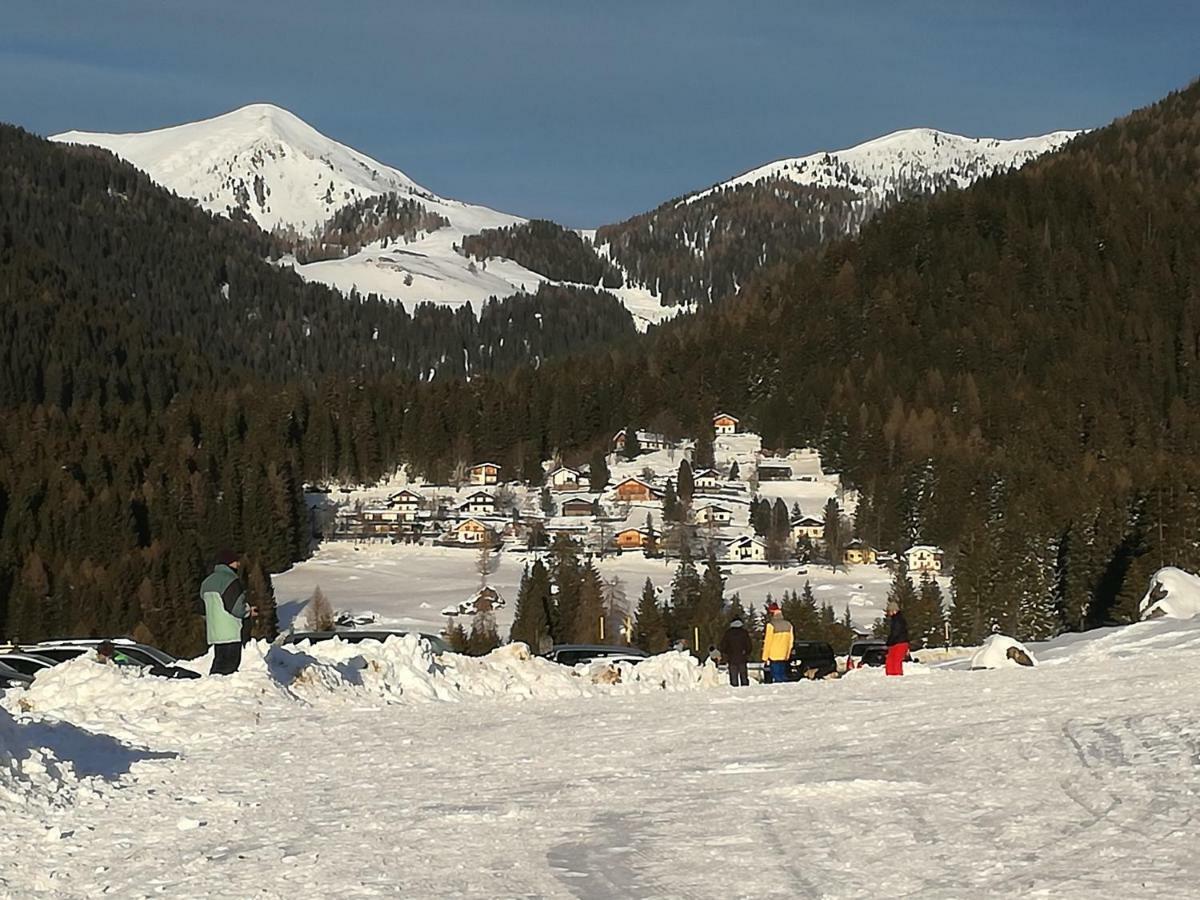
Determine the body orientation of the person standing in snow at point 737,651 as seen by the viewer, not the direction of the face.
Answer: away from the camera

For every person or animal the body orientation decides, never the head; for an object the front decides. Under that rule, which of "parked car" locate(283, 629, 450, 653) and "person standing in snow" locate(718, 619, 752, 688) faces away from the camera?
the person standing in snow

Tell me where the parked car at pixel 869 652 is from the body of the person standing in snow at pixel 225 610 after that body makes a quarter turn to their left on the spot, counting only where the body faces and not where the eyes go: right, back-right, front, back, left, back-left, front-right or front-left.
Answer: right

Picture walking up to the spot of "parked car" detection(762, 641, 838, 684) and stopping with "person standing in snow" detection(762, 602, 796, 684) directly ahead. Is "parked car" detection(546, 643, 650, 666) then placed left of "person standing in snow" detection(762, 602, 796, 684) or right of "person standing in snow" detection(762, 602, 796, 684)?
right

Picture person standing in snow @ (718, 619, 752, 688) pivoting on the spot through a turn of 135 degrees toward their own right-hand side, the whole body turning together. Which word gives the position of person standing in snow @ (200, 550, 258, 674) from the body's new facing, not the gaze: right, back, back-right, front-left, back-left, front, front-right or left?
right

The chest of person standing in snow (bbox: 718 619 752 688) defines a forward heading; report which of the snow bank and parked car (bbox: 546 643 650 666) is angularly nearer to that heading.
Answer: the parked car

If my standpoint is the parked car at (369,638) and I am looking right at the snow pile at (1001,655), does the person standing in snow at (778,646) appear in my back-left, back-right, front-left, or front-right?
front-right

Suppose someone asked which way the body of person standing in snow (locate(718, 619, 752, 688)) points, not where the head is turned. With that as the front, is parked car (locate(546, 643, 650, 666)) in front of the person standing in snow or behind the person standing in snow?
in front

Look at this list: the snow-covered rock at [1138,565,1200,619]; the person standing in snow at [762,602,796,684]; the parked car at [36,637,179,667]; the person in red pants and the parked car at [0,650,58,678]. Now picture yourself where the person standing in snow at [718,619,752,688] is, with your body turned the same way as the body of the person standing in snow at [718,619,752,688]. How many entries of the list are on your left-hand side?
2

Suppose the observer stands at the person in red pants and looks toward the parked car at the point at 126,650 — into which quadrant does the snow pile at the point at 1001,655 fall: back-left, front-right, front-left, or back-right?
back-right

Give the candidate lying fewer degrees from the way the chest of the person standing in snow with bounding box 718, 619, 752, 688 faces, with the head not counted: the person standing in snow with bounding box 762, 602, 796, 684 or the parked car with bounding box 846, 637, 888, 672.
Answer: the parked car

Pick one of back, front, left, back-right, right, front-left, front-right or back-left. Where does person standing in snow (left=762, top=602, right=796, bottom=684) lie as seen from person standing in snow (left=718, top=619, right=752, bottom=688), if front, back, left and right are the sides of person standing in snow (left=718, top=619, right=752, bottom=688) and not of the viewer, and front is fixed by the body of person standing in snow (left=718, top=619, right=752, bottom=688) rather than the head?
front-right

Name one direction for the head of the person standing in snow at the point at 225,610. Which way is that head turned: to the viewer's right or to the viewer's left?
to the viewer's right

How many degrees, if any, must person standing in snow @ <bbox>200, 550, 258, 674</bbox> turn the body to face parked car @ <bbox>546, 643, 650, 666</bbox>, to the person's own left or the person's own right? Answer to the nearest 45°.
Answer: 0° — they already face it

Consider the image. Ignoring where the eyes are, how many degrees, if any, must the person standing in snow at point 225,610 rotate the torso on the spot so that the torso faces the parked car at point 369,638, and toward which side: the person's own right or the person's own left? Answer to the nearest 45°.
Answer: approximately 45° to the person's own left
